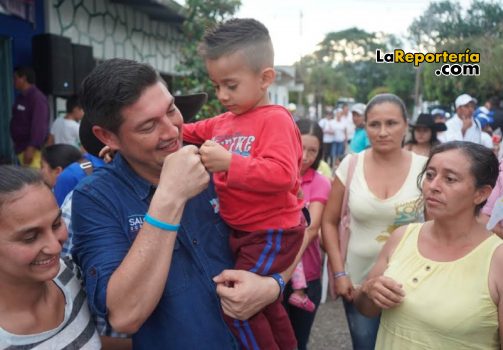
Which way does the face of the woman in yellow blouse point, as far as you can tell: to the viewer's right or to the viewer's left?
to the viewer's left

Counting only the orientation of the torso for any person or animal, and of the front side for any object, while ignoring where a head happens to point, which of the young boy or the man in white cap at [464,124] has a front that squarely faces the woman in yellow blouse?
the man in white cap

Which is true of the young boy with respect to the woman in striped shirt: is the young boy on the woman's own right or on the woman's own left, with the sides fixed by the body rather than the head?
on the woman's own left

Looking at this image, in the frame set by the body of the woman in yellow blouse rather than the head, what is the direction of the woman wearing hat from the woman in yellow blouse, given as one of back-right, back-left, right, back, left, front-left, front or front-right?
back-right

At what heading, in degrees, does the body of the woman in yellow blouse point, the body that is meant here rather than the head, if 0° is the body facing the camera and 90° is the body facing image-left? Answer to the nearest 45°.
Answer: approximately 45°

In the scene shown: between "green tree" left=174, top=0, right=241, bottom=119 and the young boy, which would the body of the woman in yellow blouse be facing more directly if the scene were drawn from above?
the young boy

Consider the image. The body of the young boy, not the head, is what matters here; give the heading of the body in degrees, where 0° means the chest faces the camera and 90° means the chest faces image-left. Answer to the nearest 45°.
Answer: approximately 45°

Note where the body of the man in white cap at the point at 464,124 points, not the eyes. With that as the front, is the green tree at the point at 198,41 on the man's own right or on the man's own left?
on the man's own right

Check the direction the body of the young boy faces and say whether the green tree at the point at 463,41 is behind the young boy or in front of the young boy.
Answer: behind
